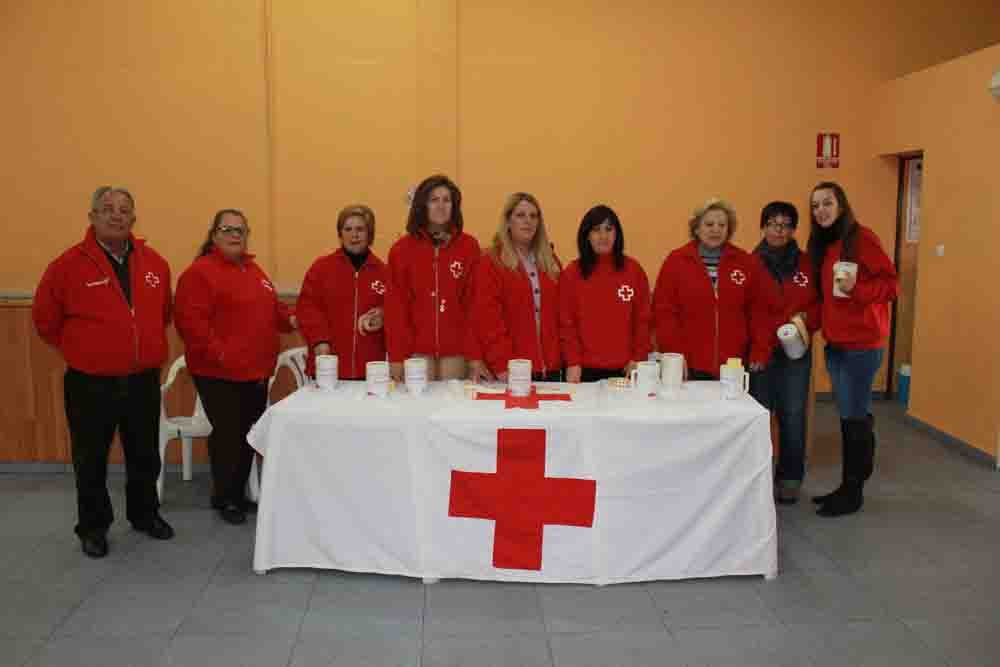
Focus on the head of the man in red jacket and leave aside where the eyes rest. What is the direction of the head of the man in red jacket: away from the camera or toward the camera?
toward the camera

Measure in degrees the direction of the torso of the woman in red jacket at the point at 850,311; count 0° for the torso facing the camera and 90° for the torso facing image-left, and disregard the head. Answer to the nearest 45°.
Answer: approximately 45°

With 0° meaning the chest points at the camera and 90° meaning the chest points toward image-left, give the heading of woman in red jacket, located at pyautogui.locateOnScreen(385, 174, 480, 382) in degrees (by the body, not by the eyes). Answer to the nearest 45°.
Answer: approximately 0°

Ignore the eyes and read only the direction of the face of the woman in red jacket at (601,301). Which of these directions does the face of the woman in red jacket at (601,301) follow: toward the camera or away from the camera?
toward the camera

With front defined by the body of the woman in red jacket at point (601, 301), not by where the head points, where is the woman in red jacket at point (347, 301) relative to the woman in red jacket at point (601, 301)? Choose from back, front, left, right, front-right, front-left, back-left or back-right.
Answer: right

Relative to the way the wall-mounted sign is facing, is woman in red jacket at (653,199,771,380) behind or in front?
in front

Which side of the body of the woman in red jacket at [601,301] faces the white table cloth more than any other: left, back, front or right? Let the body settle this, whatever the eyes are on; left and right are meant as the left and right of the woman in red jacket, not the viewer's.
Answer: front

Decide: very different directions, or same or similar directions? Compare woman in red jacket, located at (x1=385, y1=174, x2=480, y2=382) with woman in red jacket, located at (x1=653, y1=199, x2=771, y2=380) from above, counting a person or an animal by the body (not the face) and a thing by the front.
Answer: same or similar directions

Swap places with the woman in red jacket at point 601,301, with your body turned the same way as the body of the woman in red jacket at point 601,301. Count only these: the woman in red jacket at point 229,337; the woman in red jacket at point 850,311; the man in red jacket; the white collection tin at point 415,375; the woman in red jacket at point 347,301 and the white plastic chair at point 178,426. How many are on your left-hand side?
1

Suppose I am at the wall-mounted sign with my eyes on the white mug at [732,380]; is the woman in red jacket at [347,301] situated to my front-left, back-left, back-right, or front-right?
front-right

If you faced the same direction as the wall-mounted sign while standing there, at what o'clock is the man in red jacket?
The man in red jacket is roughly at 1 o'clock from the wall-mounted sign.

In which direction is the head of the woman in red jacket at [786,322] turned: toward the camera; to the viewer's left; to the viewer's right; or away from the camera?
toward the camera

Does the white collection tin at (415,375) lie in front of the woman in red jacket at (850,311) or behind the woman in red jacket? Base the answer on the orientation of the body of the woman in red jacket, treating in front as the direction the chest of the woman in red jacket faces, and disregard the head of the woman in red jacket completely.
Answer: in front

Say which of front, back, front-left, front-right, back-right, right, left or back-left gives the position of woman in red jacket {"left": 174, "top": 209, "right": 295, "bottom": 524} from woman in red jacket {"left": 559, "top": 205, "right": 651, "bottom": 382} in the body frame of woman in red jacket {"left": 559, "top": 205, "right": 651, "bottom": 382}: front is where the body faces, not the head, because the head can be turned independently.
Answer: right

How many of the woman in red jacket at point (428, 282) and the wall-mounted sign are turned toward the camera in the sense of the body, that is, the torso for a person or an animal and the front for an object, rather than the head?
2

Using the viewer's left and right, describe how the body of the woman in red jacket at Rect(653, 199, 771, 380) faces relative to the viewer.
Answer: facing the viewer

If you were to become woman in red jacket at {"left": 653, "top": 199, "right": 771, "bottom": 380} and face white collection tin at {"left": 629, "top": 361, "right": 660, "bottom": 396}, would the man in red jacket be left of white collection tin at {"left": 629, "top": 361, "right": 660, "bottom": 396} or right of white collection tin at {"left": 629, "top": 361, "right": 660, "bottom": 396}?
right

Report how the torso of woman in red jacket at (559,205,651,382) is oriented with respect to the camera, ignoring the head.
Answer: toward the camera

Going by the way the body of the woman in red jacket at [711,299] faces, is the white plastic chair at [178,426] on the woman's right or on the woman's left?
on the woman's right
